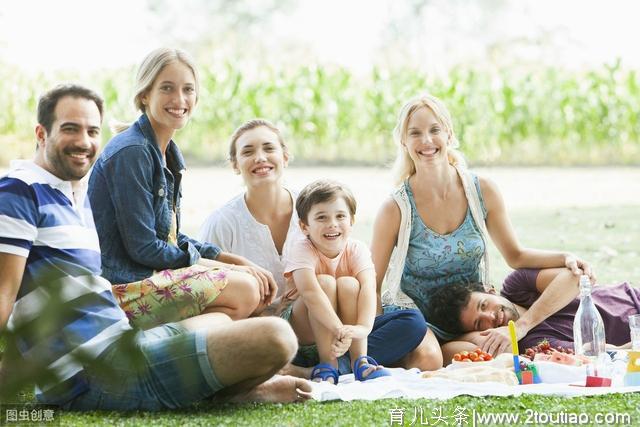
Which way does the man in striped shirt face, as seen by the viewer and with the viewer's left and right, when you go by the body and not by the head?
facing the viewer and to the right of the viewer

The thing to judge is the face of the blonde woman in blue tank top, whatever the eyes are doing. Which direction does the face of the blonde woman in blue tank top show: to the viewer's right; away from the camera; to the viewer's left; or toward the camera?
toward the camera

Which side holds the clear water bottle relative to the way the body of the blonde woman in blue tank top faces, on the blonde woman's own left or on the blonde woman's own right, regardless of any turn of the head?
on the blonde woman's own left

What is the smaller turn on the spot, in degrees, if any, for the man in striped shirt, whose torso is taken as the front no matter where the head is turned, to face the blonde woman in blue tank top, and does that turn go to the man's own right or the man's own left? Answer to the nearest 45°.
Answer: approximately 90° to the man's own left

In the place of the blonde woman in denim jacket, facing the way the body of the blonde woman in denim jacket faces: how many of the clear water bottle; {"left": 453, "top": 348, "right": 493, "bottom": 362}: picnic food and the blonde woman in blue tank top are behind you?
0

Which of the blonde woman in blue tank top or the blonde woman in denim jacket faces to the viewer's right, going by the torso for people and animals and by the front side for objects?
the blonde woman in denim jacket

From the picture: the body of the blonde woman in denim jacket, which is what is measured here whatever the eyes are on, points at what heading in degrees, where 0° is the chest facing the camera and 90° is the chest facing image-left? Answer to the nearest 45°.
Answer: approximately 270°

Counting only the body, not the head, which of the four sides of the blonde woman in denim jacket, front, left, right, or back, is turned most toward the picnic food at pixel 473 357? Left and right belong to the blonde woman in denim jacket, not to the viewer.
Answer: front

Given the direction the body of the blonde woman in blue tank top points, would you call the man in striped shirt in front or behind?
in front

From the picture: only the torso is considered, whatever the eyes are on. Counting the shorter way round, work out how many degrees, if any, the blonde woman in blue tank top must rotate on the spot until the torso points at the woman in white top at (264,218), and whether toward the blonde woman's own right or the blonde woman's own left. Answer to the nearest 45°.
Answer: approximately 90° to the blonde woman's own right

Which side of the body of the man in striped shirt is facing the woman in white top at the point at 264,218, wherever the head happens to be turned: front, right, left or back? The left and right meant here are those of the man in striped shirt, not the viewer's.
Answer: left

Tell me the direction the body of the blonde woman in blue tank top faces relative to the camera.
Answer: toward the camera

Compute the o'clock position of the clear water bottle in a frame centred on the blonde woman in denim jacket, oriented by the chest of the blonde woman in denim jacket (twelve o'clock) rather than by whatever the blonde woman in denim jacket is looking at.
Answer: The clear water bottle is roughly at 12 o'clock from the blonde woman in denim jacket.

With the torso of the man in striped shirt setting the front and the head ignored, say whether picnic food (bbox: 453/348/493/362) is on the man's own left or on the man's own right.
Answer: on the man's own left
